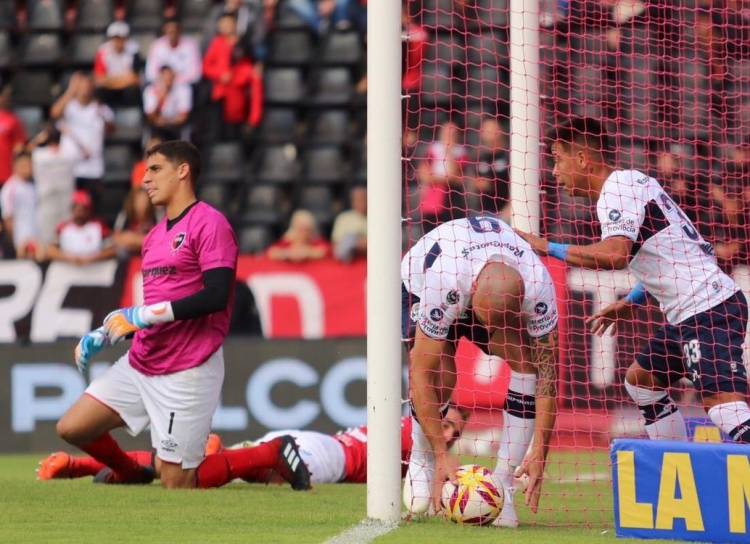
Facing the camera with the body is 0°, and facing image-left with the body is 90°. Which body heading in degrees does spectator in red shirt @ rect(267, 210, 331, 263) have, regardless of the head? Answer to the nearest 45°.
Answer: approximately 0°

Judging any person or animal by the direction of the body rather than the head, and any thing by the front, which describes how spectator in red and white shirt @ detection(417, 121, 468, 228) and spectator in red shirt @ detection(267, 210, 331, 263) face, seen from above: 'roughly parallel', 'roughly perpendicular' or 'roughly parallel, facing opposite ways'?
roughly parallel

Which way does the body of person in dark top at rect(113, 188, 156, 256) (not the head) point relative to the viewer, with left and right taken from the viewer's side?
facing the viewer

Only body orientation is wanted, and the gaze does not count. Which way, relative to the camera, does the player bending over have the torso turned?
toward the camera

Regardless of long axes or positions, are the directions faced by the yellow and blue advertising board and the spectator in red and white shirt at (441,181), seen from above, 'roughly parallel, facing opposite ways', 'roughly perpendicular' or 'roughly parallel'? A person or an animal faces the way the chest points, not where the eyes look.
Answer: roughly parallel

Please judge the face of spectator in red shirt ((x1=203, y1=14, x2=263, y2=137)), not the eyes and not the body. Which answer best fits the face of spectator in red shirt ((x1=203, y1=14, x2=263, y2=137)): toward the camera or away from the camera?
toward the camera

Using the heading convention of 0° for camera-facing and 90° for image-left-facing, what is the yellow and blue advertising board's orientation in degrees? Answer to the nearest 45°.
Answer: approximately 0°

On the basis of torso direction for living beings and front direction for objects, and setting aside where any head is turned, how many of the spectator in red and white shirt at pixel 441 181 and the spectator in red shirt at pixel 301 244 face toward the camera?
2

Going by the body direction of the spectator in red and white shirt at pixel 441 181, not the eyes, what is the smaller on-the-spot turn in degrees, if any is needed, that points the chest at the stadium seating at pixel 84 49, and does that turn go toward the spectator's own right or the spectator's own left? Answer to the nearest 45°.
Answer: approximately 135° to the spectator's own right

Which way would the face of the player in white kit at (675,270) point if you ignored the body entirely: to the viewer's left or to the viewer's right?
to the viewer's left

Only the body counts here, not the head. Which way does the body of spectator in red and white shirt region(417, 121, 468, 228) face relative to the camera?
toward the camera

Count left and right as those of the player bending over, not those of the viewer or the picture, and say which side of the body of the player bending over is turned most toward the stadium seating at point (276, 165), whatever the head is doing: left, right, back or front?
back

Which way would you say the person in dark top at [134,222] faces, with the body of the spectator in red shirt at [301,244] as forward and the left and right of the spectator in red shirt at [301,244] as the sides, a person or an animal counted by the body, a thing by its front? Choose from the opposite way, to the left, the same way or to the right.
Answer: the same way

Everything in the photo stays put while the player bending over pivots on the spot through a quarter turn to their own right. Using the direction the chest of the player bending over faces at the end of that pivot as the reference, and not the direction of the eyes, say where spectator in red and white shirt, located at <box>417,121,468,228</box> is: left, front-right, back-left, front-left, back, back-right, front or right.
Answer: right
